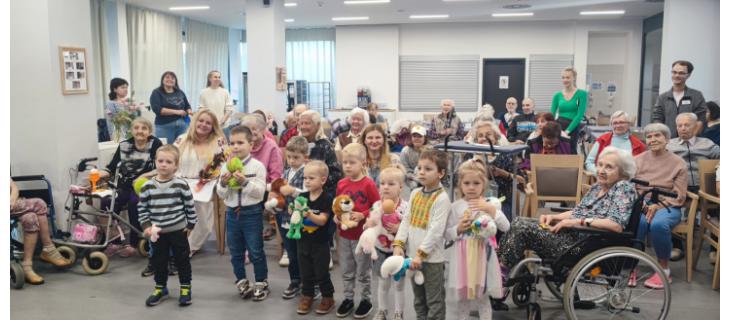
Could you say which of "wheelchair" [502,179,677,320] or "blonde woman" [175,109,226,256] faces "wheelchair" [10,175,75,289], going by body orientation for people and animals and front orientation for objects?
"wheelchair" [502,179,677,320]

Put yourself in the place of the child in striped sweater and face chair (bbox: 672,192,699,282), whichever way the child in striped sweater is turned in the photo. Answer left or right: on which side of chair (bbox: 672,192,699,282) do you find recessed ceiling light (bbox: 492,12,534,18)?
left

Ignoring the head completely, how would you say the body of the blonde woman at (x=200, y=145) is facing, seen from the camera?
toward the camera

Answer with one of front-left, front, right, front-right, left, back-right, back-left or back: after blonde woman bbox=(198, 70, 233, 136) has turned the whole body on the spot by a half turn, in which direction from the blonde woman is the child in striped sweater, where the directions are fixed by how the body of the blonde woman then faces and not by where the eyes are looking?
back

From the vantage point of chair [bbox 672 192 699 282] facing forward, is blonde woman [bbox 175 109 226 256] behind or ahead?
ahead

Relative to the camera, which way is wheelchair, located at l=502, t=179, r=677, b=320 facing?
to the viewer's left

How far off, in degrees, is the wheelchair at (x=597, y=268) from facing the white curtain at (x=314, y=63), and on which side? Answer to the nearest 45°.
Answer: approximately 45° to its right

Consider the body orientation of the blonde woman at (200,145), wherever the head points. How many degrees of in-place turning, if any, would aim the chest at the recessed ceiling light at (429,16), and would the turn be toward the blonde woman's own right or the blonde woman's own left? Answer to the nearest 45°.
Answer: approximately 135° to the blonde woman's own left

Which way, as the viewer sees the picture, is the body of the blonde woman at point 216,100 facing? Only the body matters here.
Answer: toward the camera

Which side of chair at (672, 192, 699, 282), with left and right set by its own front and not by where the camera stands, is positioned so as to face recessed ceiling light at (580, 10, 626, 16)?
right

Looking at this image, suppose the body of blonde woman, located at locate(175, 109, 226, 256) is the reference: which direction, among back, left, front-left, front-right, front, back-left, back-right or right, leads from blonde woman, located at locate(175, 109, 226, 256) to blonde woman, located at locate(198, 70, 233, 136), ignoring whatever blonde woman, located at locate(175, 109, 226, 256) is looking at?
back
